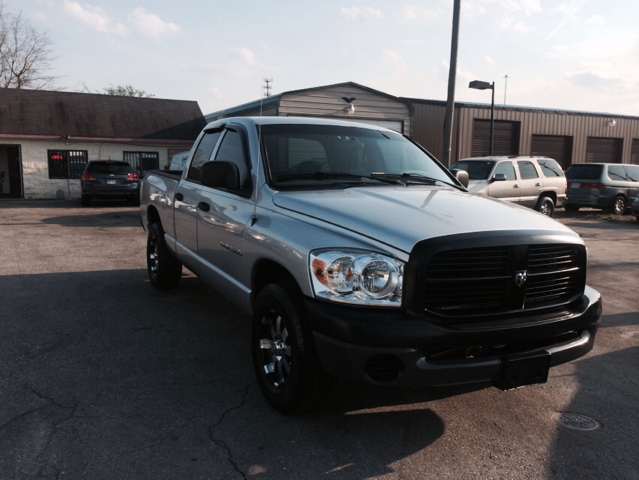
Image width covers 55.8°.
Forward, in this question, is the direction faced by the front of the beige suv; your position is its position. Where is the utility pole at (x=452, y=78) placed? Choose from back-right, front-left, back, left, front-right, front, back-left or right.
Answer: front

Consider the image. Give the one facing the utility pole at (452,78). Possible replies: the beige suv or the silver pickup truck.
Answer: the beige suv

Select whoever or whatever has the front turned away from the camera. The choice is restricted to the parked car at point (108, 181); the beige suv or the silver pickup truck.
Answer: the parked car

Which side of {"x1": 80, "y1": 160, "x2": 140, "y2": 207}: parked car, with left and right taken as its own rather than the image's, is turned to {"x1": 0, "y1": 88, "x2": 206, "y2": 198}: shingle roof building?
front

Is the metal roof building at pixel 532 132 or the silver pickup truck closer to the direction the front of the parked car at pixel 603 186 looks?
the metal roof building

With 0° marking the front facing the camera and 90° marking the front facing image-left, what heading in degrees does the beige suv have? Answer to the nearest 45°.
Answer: approximately 45°

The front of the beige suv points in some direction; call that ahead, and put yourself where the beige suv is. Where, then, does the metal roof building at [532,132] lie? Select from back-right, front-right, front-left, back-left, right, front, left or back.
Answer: back-right

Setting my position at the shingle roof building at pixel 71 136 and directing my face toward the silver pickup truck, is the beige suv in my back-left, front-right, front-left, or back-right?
front-left

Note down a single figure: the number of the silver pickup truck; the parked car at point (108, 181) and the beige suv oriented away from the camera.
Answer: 1

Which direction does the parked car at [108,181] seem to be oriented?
away from the camera

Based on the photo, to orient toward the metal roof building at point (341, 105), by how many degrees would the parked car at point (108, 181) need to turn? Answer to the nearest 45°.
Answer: approximately 90° to its right

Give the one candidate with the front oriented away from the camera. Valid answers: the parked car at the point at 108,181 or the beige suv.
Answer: the parked car
